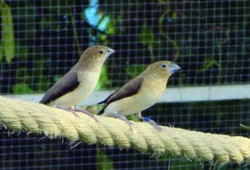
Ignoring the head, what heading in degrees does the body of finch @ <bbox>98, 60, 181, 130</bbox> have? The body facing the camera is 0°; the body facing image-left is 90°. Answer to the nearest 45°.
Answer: approximately 270°

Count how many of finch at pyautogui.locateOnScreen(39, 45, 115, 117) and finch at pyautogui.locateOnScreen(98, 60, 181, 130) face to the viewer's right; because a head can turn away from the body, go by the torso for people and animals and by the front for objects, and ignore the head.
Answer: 2

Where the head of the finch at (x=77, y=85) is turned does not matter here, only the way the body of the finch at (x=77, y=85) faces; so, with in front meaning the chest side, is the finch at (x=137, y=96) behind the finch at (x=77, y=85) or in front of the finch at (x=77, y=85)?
in front

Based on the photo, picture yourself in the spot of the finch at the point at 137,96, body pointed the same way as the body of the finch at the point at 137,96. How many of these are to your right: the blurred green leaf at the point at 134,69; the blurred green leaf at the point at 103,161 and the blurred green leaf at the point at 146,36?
0

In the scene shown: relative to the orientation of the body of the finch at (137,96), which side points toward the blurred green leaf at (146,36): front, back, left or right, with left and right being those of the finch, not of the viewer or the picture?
left

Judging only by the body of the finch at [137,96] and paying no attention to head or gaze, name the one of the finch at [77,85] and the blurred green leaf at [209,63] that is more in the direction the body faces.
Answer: the blurred green leaf

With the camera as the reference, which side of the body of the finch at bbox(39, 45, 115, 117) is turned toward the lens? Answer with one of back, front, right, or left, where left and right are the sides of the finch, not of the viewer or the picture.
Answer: right

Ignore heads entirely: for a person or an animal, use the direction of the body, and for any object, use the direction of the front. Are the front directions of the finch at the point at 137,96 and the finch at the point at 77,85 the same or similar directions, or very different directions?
same or similar directions
